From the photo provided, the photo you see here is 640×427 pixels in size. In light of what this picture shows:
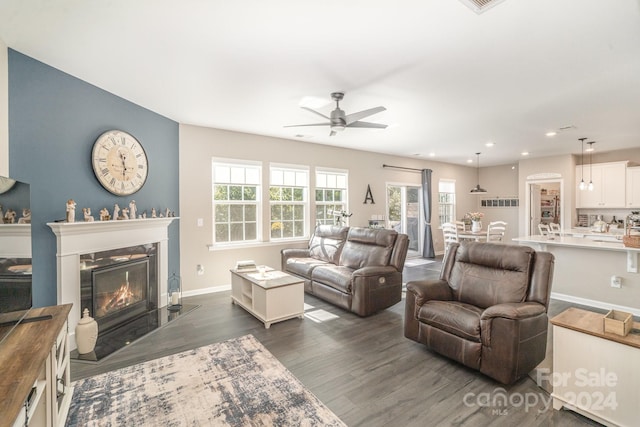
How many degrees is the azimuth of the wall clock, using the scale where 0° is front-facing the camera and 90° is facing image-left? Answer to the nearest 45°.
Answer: approximately 315°

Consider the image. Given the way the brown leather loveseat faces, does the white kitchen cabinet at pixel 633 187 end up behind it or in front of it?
behind

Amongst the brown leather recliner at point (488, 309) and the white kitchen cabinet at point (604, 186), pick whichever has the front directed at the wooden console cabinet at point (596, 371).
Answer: the white kitchen cabinet

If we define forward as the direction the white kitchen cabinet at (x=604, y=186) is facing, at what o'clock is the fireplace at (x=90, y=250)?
The fireplace is roughly at 1 o'clock from the white kitchen cabinet.

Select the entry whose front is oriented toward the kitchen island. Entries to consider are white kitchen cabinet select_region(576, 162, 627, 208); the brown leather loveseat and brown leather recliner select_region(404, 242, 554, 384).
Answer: the white kitchen cabinet

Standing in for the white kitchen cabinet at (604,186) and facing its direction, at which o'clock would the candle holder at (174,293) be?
The candle holder is roughly at 1 o'clock from the white kitchen cabinet.

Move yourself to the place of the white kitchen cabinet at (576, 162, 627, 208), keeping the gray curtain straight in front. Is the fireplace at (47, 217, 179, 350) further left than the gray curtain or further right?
left

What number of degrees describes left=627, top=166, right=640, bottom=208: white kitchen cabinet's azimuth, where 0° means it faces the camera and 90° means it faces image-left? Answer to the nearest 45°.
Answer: approximately 0°
